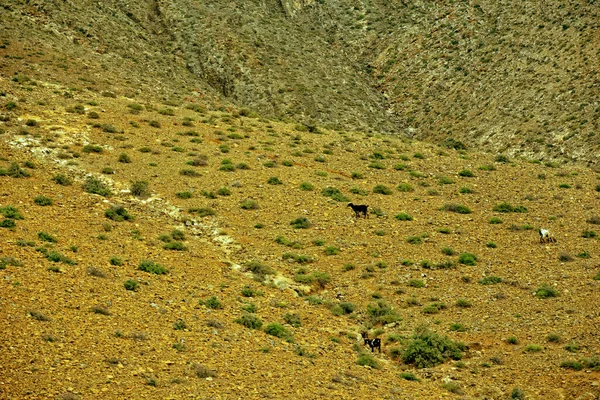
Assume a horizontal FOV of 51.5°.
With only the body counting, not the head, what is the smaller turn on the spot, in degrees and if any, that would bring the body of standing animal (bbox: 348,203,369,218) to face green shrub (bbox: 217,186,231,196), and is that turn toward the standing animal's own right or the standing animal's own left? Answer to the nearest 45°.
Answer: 0° — it already faces it

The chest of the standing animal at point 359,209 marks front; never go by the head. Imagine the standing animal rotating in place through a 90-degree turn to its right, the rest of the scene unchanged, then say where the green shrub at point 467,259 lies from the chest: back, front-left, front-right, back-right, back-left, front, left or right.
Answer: back-right

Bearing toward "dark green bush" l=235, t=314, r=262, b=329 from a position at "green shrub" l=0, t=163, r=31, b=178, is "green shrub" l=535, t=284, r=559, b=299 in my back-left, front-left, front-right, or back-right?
front-left

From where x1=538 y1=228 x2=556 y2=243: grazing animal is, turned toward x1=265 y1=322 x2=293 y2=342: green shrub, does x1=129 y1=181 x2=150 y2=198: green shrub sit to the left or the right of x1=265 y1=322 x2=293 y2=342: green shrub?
right

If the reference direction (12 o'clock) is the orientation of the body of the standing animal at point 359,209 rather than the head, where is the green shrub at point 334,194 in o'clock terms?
The green shrub is roughly at 2 o'clock from the standing animal.

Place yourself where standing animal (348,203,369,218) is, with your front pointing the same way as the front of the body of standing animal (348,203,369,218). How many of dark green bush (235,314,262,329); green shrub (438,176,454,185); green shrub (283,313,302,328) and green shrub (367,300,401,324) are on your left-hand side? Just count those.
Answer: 3

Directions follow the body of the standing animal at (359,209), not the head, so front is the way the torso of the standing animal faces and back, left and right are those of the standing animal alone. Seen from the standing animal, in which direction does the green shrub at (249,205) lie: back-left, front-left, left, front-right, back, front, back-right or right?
front

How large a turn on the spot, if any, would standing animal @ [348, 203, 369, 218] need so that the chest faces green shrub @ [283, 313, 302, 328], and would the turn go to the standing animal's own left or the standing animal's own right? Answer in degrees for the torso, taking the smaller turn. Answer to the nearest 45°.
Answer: approximately 90° to the standing animal's own left

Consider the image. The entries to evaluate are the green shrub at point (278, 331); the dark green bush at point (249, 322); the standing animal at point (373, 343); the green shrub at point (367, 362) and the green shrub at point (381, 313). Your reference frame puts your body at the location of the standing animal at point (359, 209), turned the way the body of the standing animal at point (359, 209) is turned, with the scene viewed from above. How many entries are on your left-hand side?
5

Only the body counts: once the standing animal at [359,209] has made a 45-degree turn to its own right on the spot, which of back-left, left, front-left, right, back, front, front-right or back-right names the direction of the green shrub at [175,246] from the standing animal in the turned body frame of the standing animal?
left

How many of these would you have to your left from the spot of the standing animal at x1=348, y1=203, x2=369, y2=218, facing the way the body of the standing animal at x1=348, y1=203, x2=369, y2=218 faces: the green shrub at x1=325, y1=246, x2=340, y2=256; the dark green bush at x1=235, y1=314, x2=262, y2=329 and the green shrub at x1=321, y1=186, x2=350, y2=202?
2

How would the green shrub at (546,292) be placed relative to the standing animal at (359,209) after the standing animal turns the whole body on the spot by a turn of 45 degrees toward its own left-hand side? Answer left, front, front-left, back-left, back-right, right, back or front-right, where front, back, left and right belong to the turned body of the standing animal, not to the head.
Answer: left

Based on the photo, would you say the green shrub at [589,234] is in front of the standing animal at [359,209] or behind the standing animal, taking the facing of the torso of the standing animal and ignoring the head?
behind

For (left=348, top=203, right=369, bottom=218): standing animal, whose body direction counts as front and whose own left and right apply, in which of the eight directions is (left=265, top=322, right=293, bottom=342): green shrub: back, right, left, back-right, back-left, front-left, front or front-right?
left

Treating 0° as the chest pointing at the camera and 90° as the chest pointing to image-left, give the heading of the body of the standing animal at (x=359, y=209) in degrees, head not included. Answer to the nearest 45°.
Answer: approximately 90°

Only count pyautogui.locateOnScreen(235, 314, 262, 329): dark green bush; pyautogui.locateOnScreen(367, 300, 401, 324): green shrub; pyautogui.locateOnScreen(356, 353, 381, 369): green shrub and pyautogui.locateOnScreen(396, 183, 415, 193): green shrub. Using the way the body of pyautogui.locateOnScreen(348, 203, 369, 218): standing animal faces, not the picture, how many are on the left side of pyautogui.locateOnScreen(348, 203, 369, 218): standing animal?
3

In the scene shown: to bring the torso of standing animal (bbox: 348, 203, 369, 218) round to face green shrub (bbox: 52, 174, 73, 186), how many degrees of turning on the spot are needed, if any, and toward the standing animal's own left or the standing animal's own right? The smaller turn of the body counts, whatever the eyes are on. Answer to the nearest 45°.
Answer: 0° — it already faces it

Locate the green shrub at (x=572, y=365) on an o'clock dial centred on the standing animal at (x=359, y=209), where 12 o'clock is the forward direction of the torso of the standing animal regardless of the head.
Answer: The green shrub is roughly at 8 o'clock from the standing animal.

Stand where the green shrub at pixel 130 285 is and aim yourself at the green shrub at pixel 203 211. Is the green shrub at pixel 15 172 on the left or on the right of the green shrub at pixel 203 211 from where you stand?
left
